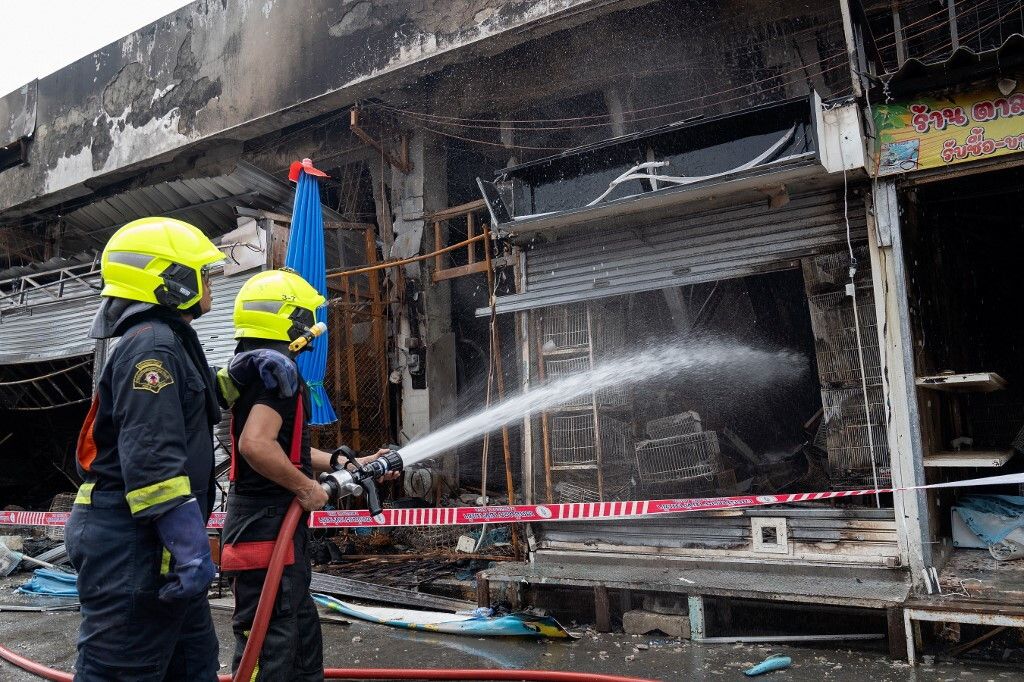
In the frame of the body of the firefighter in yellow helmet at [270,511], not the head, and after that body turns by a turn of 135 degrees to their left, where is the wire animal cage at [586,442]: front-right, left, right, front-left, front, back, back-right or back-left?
right

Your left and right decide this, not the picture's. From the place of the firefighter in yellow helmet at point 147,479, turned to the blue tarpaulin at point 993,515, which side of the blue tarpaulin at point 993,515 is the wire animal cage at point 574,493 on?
left

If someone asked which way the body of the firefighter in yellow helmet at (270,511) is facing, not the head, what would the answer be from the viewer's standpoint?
to the viewer's right

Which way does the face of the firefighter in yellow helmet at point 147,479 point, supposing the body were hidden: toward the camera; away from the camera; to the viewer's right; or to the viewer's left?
to the viewer's right

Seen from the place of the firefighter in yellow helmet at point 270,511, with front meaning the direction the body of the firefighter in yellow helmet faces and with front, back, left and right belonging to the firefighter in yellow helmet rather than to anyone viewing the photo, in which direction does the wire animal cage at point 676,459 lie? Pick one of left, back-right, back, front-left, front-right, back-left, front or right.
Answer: front-left

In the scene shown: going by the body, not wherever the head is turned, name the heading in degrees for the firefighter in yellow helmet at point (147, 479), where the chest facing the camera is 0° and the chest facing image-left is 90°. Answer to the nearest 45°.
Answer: approximately 270°

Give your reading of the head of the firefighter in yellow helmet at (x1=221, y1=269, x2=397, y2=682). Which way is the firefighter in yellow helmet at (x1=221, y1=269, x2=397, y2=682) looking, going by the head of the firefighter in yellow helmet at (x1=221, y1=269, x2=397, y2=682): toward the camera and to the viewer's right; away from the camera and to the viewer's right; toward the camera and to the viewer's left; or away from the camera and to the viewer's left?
away from the camera and to the viewer's right

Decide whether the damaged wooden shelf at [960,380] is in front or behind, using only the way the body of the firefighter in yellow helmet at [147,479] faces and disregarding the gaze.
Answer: in front

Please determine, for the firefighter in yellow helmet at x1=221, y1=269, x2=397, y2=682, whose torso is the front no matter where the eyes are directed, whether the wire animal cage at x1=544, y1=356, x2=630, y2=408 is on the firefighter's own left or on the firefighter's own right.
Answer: on the firefighter's own left
